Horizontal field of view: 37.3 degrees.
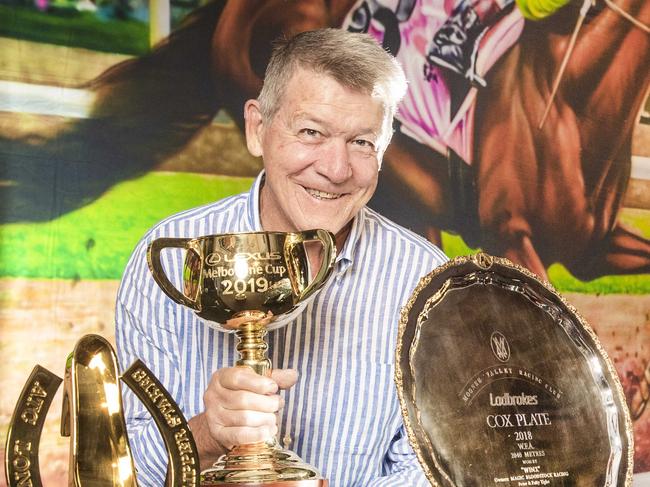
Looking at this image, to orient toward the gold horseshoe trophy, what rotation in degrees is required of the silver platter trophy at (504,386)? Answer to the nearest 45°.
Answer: approximately 45° to its right

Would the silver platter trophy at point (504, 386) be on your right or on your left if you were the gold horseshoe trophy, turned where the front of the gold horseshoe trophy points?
on your left

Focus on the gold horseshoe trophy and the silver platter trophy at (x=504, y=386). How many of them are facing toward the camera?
2

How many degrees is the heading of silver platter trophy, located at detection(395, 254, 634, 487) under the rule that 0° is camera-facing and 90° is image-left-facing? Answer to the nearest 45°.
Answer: approximately 0°

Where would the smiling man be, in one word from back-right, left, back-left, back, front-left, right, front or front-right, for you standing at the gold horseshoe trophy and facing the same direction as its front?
back-left
